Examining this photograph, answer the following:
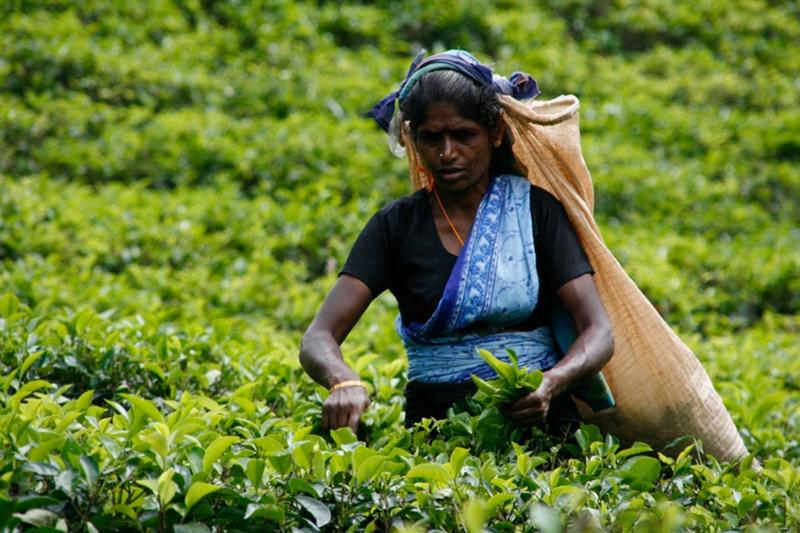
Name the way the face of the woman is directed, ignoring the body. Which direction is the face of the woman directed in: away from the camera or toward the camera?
toward the camera

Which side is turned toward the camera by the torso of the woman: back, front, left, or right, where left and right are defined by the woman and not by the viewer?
front
